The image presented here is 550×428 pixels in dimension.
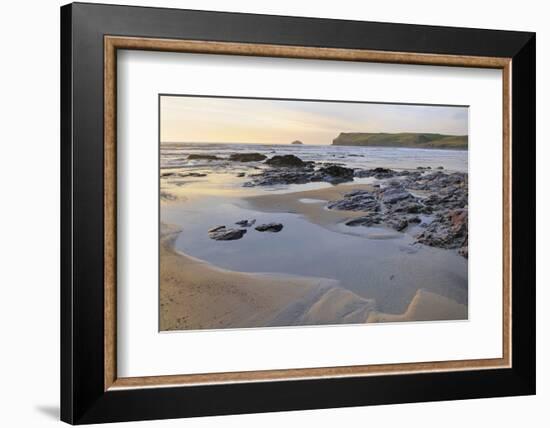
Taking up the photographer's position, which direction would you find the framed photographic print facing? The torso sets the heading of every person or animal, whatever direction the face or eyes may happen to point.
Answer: facing the viewer and to the right of the viewer
